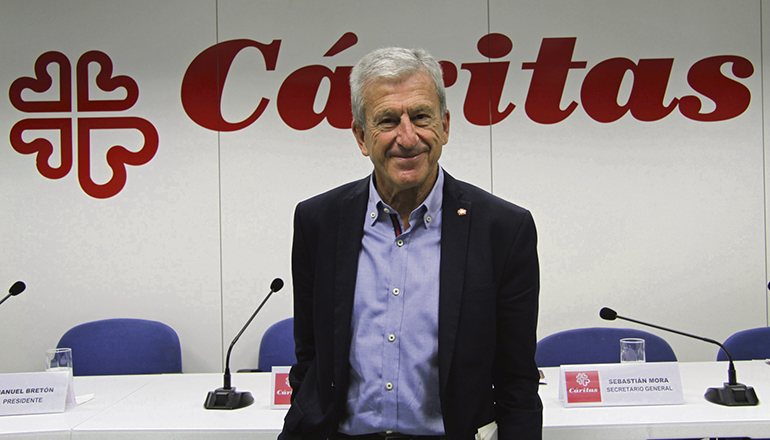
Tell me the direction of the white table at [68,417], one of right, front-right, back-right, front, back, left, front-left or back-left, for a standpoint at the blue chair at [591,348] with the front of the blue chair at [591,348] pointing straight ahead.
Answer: front-right

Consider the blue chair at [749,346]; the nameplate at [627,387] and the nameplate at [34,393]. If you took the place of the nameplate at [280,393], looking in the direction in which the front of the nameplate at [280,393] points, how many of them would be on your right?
1

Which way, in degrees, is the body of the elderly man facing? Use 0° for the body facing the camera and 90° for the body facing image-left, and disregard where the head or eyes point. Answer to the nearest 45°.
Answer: approximately 0°

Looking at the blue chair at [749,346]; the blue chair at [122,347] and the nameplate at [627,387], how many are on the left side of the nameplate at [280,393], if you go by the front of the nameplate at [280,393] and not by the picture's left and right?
2

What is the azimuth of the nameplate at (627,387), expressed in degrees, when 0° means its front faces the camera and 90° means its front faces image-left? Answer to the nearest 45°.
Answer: approximately 0°

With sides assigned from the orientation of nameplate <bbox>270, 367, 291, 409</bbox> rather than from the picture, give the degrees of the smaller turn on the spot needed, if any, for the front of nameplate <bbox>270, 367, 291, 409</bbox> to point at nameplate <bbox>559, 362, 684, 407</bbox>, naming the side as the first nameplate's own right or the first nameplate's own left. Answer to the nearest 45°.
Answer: approximately 90° to the first nameplate's own left

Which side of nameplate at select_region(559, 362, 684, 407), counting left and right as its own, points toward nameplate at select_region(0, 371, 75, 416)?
right

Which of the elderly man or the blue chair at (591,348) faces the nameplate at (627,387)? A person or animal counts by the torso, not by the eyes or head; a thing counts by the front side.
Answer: the blue chair

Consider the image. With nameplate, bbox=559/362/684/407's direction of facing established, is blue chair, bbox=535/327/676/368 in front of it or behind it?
behind
